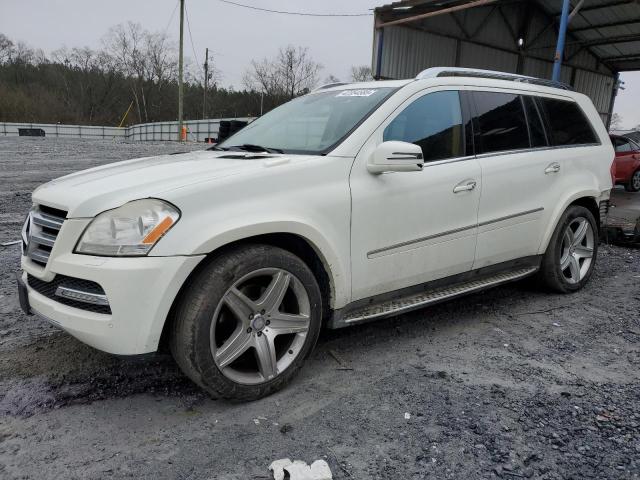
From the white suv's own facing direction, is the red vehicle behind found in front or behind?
behind

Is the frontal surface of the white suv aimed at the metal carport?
no

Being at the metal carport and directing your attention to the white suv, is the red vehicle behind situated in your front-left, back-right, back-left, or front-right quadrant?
front-left
